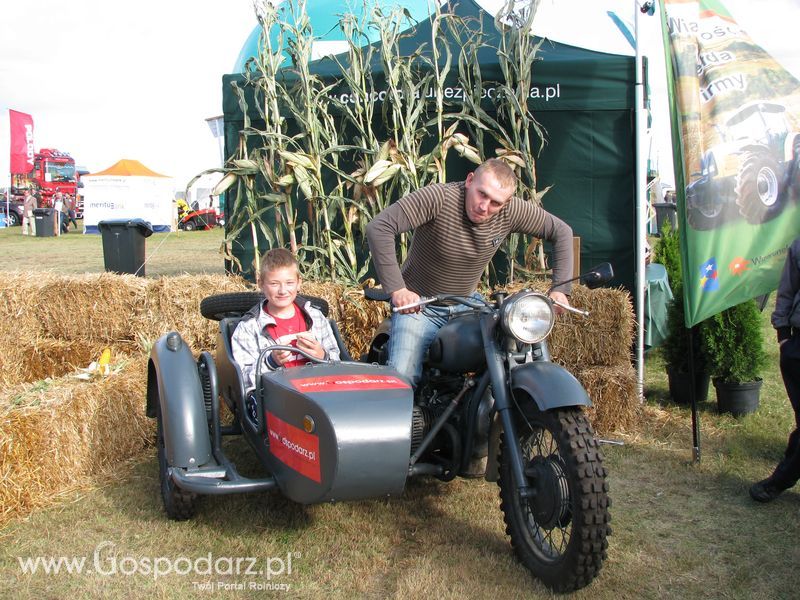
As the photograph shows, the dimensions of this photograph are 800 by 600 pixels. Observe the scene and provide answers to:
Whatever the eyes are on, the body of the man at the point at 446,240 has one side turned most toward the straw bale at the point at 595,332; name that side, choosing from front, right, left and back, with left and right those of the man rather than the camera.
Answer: left

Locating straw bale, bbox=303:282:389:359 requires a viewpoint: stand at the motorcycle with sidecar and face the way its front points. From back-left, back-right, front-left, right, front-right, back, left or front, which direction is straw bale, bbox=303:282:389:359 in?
back-left

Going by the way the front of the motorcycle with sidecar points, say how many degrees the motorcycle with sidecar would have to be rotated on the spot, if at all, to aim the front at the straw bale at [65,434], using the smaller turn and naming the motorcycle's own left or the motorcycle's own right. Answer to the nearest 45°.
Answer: approximately 180°

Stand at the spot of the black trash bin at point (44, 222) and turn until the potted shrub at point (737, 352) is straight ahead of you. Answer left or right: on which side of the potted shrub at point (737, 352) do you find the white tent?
left

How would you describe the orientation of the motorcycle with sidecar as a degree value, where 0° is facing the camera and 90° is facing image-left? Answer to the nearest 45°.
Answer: approximately 315°

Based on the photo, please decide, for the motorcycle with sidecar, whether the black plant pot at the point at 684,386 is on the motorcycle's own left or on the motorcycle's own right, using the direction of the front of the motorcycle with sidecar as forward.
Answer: on the motorcycle's own left
